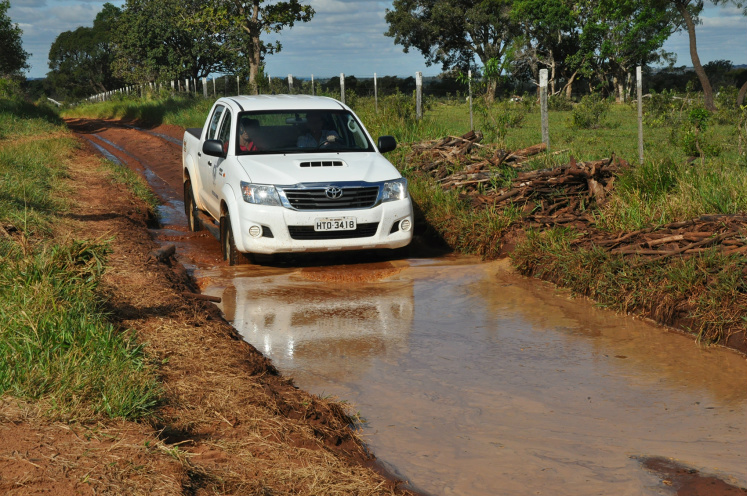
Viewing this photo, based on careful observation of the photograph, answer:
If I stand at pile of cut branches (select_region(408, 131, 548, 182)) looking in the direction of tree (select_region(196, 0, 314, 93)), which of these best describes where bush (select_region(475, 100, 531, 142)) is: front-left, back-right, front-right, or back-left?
front-right

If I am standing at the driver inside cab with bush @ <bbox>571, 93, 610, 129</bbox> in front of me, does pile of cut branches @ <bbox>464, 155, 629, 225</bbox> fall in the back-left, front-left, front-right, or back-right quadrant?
front-right

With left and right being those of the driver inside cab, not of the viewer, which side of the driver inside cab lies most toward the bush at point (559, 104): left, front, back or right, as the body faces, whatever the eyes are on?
back

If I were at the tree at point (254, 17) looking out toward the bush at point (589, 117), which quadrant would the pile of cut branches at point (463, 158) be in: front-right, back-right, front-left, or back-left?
front-right

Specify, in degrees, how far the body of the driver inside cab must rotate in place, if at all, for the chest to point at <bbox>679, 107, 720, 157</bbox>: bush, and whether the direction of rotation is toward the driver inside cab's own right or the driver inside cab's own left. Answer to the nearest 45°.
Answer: approximately 135° to the driver inside cab's own left

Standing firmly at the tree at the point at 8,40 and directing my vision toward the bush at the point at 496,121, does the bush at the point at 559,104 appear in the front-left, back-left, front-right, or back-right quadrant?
front-left

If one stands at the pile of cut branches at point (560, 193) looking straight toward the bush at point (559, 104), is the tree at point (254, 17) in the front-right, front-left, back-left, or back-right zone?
front-left

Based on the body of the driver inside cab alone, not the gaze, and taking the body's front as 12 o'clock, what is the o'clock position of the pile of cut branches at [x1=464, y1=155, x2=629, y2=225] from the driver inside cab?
The pile of cut branches is roughly at 9 o'clock from the driver inside cab.

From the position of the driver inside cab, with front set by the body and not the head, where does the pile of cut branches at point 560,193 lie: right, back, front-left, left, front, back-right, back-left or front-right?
left

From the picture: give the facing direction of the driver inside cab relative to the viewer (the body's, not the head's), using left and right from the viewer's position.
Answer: facing the viewer

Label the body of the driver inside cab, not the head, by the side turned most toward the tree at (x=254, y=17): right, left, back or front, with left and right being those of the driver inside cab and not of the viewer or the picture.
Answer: back
